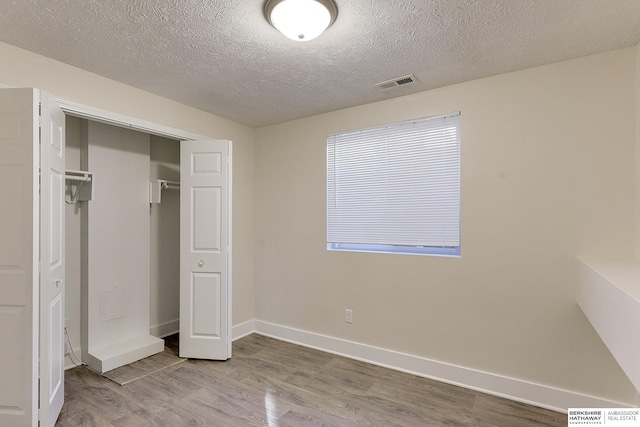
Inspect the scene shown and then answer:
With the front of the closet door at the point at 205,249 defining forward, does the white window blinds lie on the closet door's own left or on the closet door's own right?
on the closet door's own left

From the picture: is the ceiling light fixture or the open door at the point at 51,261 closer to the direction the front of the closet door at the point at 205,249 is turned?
the ceiling light fixture

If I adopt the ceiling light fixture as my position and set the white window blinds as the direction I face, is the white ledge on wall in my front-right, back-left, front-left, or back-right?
front-right

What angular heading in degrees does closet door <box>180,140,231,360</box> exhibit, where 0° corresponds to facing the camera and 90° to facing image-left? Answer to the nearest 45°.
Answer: approximately 0°

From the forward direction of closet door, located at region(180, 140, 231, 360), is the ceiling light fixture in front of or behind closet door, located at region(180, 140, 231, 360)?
in front

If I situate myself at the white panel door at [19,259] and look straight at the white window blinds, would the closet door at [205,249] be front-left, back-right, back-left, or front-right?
front-left

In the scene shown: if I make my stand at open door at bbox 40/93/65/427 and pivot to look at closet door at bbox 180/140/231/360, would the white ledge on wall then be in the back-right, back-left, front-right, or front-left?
front-right

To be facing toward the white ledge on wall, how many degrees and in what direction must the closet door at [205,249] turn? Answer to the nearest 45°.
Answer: approximately 45° to its left

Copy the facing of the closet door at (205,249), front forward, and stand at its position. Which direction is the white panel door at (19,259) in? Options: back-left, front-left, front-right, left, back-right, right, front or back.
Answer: front-right

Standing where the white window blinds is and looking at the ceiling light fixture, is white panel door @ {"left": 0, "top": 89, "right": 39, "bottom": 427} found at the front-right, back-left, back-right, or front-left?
front-right

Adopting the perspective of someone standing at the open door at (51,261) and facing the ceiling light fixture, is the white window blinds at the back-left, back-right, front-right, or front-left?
front-left
